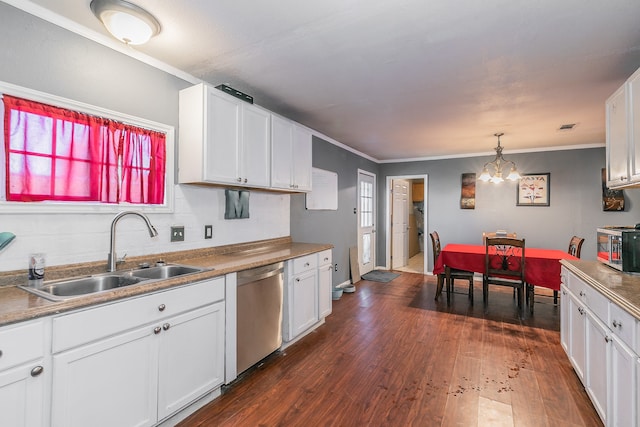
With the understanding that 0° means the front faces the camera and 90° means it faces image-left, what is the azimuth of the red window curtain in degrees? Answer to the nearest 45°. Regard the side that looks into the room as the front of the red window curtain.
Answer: approximately 315°

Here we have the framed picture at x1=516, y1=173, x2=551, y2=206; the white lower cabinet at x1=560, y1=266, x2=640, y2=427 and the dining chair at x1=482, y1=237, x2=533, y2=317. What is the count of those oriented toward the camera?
1

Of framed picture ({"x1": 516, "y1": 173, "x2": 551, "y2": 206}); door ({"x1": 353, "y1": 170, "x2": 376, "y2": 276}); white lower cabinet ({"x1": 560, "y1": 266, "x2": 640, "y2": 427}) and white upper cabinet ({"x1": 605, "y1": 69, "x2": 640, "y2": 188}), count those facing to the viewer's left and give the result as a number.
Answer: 2

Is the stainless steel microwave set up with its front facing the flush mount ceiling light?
yes

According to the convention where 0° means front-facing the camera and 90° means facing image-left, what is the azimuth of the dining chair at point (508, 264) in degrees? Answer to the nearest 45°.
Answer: approximately 180°

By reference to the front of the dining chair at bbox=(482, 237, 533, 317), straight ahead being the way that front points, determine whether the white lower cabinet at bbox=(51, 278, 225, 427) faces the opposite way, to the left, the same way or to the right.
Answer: to the right

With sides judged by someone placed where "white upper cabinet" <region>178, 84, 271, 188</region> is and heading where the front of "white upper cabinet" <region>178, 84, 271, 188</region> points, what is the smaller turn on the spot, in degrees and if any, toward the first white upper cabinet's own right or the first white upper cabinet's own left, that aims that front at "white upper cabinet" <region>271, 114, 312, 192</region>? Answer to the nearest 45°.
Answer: approximately 90° to the first white upper cabinet's own left

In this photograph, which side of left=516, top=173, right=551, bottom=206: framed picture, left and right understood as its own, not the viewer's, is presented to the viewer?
front

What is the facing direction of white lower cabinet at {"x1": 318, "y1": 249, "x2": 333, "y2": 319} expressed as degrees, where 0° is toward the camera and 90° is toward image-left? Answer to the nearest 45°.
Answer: approximately 315°

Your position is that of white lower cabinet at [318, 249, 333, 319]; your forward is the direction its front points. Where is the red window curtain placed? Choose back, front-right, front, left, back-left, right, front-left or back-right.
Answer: right

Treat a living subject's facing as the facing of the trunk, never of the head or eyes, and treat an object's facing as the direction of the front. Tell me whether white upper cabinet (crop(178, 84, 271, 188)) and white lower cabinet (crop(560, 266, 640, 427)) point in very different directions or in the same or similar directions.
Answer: very different directions

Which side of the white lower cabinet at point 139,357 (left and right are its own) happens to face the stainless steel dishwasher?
left

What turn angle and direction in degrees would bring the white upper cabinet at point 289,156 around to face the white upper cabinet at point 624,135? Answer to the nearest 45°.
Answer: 0° — it already faces it

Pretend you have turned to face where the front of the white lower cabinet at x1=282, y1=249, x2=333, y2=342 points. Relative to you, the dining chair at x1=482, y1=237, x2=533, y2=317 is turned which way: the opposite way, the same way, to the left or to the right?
to the left

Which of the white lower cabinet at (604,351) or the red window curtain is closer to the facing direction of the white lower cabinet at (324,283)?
the white lower cabinet

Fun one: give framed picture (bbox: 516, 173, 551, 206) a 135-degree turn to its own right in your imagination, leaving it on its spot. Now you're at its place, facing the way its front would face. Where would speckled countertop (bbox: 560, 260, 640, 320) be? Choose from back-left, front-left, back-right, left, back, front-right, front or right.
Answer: back-left

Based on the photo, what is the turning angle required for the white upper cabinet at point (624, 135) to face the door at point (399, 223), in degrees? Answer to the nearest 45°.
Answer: approximately 45° to its right
